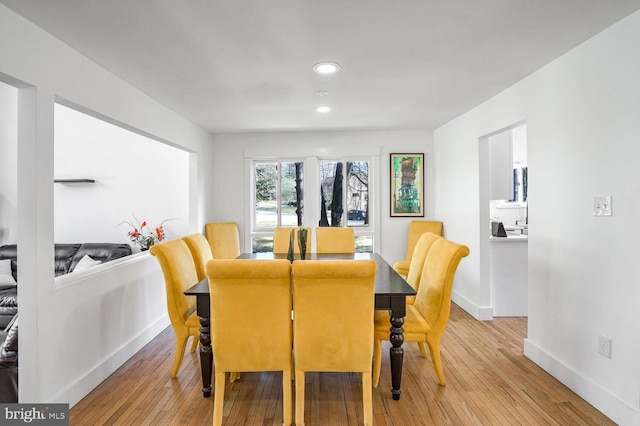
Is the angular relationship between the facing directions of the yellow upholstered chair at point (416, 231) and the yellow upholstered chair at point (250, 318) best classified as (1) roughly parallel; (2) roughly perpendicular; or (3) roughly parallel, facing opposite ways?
roughly perpendicular

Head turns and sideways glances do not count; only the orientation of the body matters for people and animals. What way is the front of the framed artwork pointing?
toward the camera

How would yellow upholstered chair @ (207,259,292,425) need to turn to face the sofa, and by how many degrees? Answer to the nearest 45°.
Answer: approximately 45° to its left

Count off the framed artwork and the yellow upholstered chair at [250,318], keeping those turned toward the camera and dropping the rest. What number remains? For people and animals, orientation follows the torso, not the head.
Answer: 1

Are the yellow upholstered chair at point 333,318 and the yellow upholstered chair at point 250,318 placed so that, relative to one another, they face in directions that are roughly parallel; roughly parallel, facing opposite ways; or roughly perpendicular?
roughly parallel

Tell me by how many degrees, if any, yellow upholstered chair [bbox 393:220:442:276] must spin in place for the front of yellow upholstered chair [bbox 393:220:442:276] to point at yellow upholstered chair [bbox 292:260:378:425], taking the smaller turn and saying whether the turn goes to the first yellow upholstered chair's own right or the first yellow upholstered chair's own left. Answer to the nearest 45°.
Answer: approximately 45° to the first yellow upholstered chair's own left

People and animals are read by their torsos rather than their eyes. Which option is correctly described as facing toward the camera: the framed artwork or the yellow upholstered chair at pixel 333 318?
the framed artwork

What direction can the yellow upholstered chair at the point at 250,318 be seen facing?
away from the camera

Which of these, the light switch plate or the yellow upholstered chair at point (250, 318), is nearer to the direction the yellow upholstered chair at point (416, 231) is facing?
the yellow upholstered chair

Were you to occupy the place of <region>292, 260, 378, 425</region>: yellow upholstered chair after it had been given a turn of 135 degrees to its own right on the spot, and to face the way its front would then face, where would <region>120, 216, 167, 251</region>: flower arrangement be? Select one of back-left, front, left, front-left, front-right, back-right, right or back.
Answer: back

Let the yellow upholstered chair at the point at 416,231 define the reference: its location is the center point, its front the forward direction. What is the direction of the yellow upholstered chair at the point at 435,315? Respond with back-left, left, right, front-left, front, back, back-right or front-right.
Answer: front-left

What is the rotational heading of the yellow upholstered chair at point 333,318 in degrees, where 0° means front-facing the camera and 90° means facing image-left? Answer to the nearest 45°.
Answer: approximately 180°

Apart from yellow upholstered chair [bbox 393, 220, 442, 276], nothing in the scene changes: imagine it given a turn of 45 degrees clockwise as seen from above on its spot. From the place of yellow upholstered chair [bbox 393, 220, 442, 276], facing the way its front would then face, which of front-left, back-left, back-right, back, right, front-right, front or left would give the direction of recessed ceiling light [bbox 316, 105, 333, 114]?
front-left

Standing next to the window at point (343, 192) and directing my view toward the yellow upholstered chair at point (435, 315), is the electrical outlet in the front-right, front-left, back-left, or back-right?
front-left

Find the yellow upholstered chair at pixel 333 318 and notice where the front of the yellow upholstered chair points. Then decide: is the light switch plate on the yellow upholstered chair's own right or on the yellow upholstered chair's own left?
on the yellow upholstered chair's own right

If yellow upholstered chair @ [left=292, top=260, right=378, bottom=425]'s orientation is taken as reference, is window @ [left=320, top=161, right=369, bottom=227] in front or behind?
in front

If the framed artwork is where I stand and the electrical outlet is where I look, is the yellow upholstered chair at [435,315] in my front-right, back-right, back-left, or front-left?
front-right
